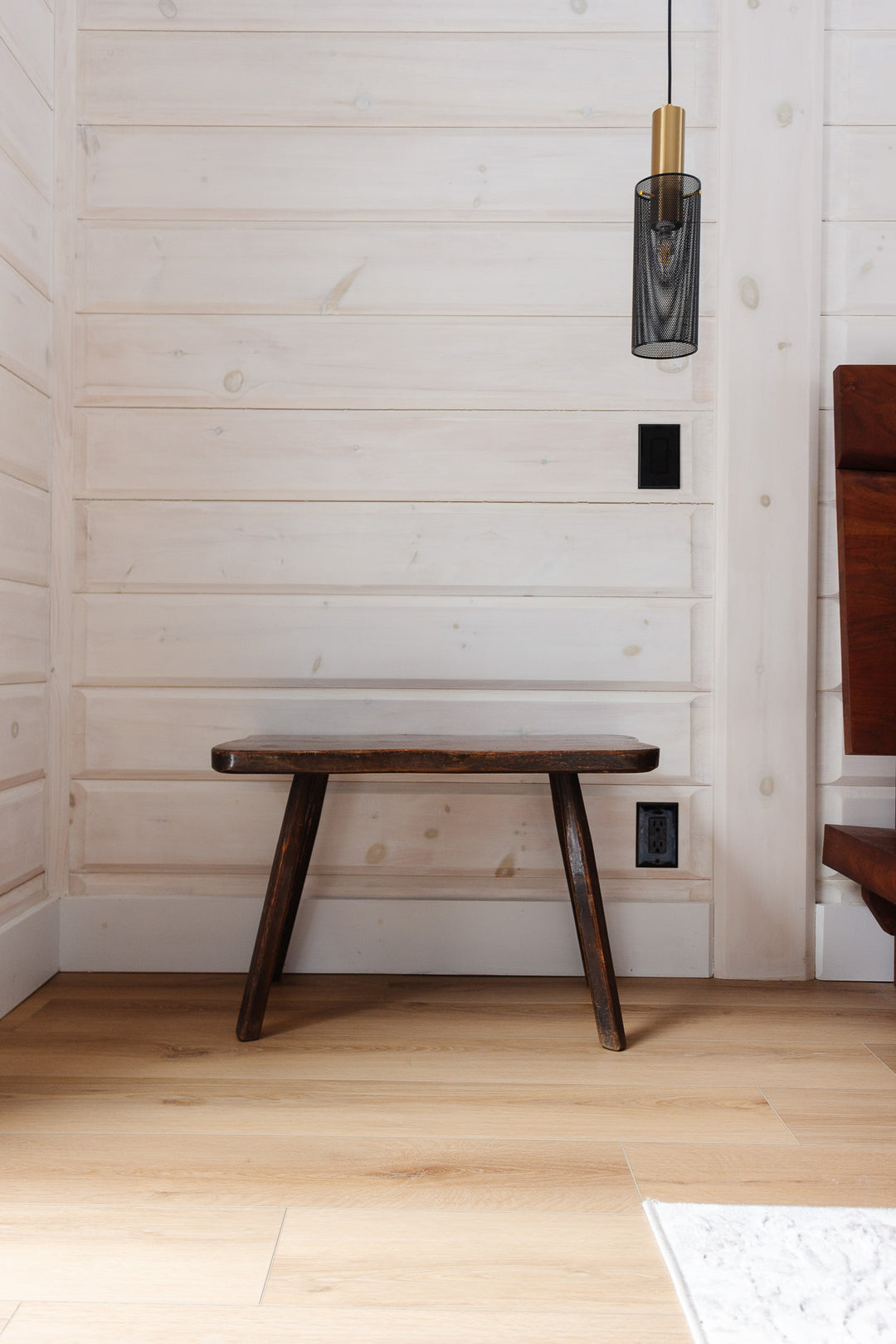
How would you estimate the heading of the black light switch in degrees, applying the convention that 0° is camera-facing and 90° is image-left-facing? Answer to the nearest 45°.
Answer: approximately 0°

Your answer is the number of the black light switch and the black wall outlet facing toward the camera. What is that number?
2

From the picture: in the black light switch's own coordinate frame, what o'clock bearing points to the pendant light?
The pendant light is roughly at 12 o'clock from the black light switch.

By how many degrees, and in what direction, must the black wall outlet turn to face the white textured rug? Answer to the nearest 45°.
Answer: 0° — it already faces it
